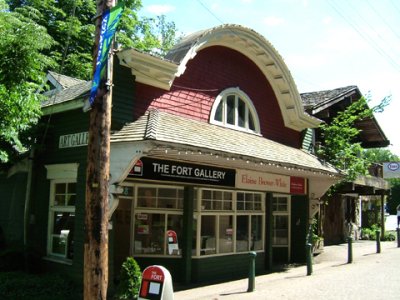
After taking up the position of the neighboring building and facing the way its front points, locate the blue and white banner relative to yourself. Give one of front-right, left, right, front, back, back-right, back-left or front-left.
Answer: front-right

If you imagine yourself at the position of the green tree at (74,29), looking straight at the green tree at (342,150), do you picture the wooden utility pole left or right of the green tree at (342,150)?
right

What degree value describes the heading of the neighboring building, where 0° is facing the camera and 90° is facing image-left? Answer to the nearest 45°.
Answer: approximately 315°
